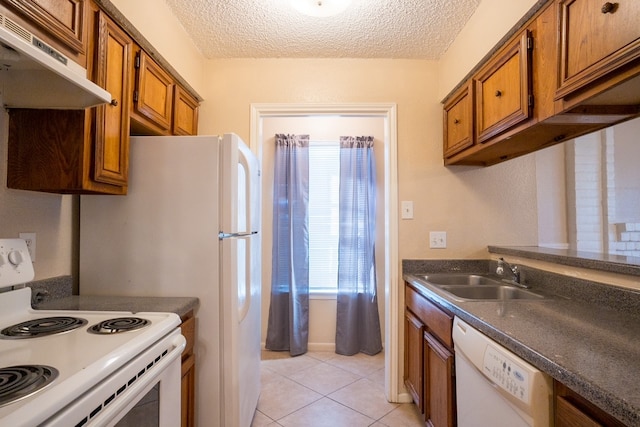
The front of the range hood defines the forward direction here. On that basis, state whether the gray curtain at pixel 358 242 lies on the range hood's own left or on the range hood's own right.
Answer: on the range hood's own left

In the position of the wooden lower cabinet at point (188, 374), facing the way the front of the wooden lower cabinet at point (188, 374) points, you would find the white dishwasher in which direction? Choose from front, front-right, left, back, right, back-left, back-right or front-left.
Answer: front

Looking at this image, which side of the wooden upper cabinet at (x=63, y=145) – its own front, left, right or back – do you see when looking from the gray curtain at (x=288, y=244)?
left

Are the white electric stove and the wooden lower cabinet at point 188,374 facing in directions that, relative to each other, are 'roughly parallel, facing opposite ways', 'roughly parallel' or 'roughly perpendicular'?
roughly parallel

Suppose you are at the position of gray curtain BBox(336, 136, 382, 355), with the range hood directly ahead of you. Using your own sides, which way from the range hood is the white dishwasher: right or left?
left

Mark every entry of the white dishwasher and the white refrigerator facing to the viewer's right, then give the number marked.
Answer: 1

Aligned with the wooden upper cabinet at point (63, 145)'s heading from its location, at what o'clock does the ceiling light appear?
The ceiling light is roughly at 11 o'clock from the wooden upper cabinet.

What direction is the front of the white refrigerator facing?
to the viewer's right

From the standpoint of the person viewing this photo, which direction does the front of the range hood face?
facing the viewer and to the right of the viewer

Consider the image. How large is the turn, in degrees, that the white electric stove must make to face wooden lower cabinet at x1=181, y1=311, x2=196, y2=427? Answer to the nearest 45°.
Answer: approximately 90° to its left

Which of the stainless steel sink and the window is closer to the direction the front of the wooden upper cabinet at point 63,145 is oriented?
the stainless steel sink

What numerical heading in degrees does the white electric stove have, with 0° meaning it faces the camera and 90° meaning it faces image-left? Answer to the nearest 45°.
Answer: approximately 315°

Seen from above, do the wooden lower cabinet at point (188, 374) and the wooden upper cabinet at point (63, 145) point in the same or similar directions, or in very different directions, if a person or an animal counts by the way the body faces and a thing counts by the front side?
same or similar directions

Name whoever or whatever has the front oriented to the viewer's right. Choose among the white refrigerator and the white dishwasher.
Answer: the white refrigerator

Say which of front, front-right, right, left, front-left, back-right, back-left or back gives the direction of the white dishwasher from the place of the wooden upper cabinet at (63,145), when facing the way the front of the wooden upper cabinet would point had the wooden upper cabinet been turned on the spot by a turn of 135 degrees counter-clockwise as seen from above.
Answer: back-right
